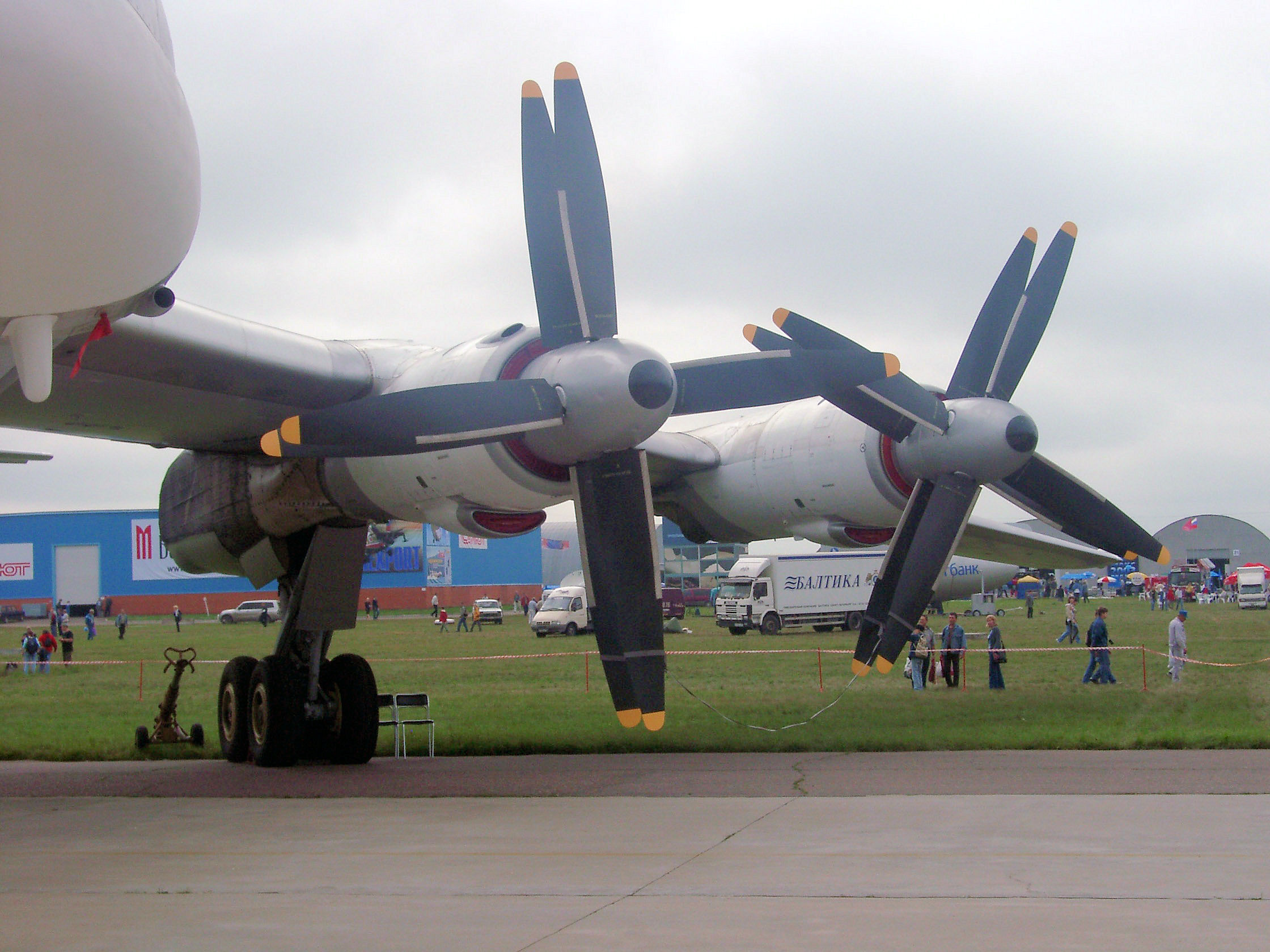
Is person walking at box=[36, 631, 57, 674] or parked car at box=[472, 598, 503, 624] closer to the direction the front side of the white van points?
the person walking

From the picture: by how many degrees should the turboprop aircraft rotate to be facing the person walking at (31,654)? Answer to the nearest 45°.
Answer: approximately 180°

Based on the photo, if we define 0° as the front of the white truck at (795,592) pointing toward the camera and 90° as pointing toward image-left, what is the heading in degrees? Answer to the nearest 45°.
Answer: approximately 45°

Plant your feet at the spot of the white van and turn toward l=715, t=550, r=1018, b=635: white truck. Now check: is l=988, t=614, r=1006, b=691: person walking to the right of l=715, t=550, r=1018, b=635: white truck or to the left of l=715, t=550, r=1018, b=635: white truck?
right

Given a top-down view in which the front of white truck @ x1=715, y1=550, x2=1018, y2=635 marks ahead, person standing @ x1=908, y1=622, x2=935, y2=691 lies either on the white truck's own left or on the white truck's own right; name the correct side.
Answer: on the white truck's own left

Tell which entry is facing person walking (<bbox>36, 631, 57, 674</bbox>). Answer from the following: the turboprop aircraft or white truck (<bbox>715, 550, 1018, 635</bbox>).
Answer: the white truck
